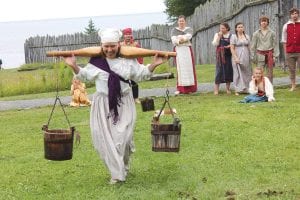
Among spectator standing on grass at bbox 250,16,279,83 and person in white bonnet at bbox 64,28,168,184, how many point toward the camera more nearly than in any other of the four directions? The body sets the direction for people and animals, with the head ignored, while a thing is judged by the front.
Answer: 2

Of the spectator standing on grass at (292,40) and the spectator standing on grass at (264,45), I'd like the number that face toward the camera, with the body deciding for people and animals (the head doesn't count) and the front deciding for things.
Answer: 2

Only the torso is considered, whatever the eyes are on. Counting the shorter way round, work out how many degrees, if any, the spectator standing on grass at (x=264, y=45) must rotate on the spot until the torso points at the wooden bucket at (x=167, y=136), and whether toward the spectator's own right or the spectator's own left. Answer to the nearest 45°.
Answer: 0° — they already face it

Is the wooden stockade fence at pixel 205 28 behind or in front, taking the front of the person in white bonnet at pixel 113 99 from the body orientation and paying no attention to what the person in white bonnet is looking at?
behind

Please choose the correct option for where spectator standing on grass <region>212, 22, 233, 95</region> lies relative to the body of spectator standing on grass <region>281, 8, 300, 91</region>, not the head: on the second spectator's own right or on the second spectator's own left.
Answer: on the second spectator's own right

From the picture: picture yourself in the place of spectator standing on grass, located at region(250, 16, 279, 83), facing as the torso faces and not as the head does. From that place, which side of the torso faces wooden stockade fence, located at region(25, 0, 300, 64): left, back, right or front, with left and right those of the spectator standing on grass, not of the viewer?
back

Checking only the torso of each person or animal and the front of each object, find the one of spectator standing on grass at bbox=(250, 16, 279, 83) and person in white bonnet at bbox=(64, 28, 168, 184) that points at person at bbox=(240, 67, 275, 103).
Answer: the spectator standing on grass

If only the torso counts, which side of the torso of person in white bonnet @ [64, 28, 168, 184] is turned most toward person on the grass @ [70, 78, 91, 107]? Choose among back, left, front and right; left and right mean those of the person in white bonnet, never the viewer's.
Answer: back

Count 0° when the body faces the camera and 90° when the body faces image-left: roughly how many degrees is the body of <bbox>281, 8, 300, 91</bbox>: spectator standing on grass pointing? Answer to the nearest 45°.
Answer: approximately 0°

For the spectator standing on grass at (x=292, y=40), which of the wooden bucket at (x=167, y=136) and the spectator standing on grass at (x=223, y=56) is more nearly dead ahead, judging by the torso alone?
the wooden bucket

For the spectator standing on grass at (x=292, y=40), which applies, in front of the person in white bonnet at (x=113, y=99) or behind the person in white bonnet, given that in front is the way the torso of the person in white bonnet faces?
behind

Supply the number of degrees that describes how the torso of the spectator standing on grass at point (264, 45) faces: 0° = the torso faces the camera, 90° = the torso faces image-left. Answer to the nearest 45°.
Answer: approximately 0°
